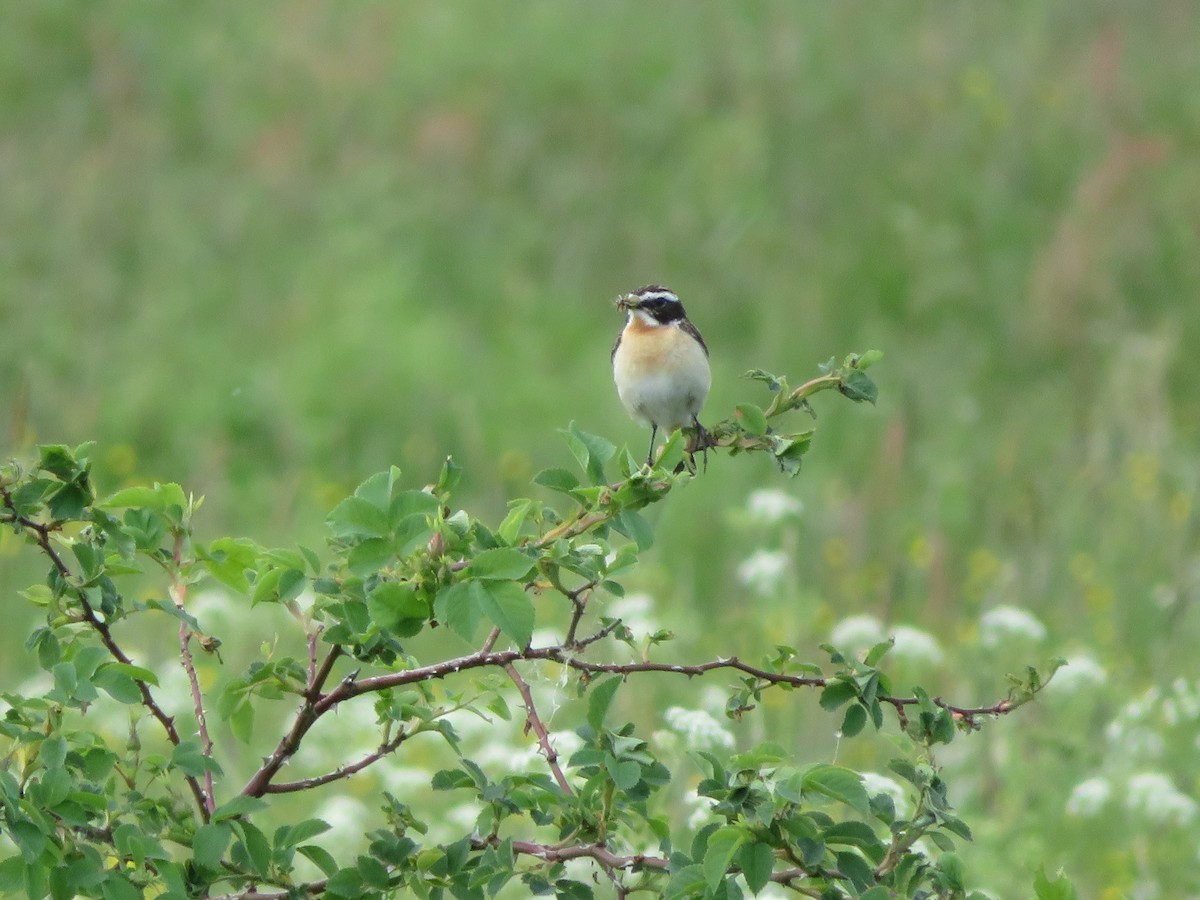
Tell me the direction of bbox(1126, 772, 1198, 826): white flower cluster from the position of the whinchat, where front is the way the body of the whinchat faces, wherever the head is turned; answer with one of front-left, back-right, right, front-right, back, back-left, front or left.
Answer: back-left

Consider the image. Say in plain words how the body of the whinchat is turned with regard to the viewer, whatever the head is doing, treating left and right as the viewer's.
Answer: facing the viewer and to the left of the viewer

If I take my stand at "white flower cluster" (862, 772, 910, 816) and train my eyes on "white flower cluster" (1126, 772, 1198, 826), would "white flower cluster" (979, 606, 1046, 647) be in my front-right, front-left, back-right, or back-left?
front-left

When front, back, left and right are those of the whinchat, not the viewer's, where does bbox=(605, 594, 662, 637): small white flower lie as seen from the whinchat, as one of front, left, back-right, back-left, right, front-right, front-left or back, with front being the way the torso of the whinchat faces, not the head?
back-right
